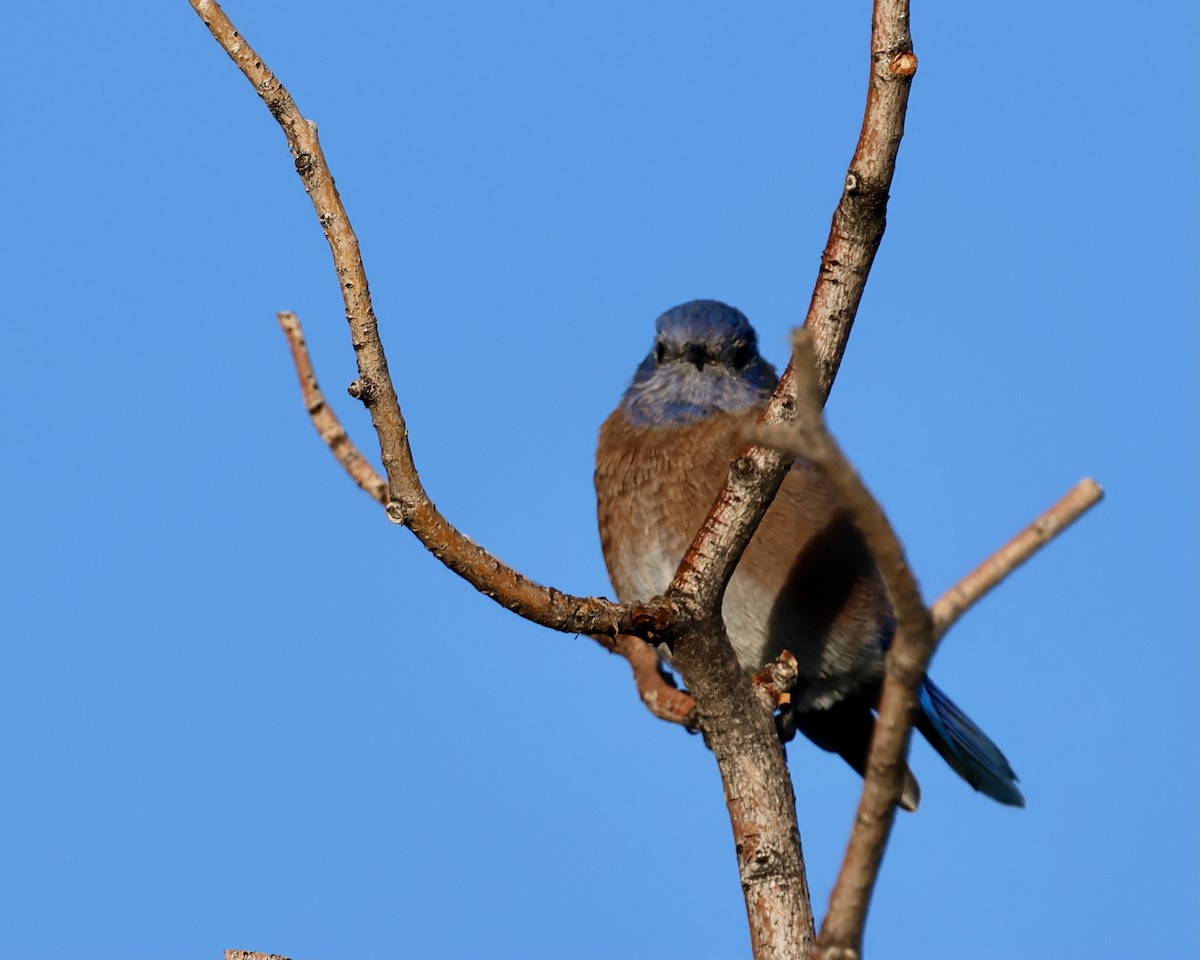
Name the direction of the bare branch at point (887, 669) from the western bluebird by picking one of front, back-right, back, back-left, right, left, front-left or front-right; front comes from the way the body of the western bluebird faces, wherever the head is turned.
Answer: front-left

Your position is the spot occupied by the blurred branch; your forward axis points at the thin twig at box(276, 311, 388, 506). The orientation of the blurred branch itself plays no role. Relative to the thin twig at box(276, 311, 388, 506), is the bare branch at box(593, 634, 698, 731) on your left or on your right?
right

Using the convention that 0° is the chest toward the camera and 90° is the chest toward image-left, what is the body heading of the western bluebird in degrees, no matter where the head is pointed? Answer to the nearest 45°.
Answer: approximately 45°

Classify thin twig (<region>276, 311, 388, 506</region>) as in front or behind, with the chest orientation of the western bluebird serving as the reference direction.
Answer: in front

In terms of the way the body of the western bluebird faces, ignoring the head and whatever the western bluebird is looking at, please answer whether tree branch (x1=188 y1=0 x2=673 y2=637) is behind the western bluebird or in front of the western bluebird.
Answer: in front

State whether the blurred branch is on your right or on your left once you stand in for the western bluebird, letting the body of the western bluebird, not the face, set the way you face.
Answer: on your left
